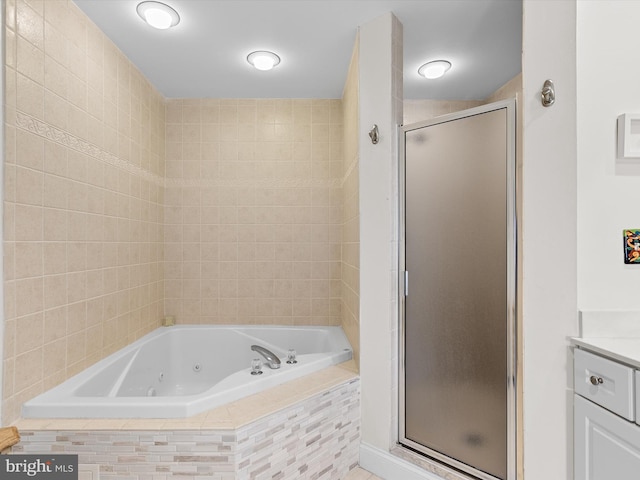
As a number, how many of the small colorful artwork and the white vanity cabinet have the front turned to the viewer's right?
0

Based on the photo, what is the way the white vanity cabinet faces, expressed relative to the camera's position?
facing the viewer and to the left of the viewer

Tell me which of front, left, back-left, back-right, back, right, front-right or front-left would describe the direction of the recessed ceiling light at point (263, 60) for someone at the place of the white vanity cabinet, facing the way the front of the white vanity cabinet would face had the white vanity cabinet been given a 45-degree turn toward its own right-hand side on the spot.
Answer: front

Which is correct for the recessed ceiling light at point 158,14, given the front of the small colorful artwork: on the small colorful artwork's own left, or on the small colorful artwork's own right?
on the small colorful artwork's own right

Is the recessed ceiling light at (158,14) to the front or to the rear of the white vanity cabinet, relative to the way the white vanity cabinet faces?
to the front

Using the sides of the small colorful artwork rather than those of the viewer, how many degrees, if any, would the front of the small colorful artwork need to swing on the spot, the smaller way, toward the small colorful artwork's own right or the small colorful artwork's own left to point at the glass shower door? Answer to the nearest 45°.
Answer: approximately 90° to the small colorful artwork's own right
